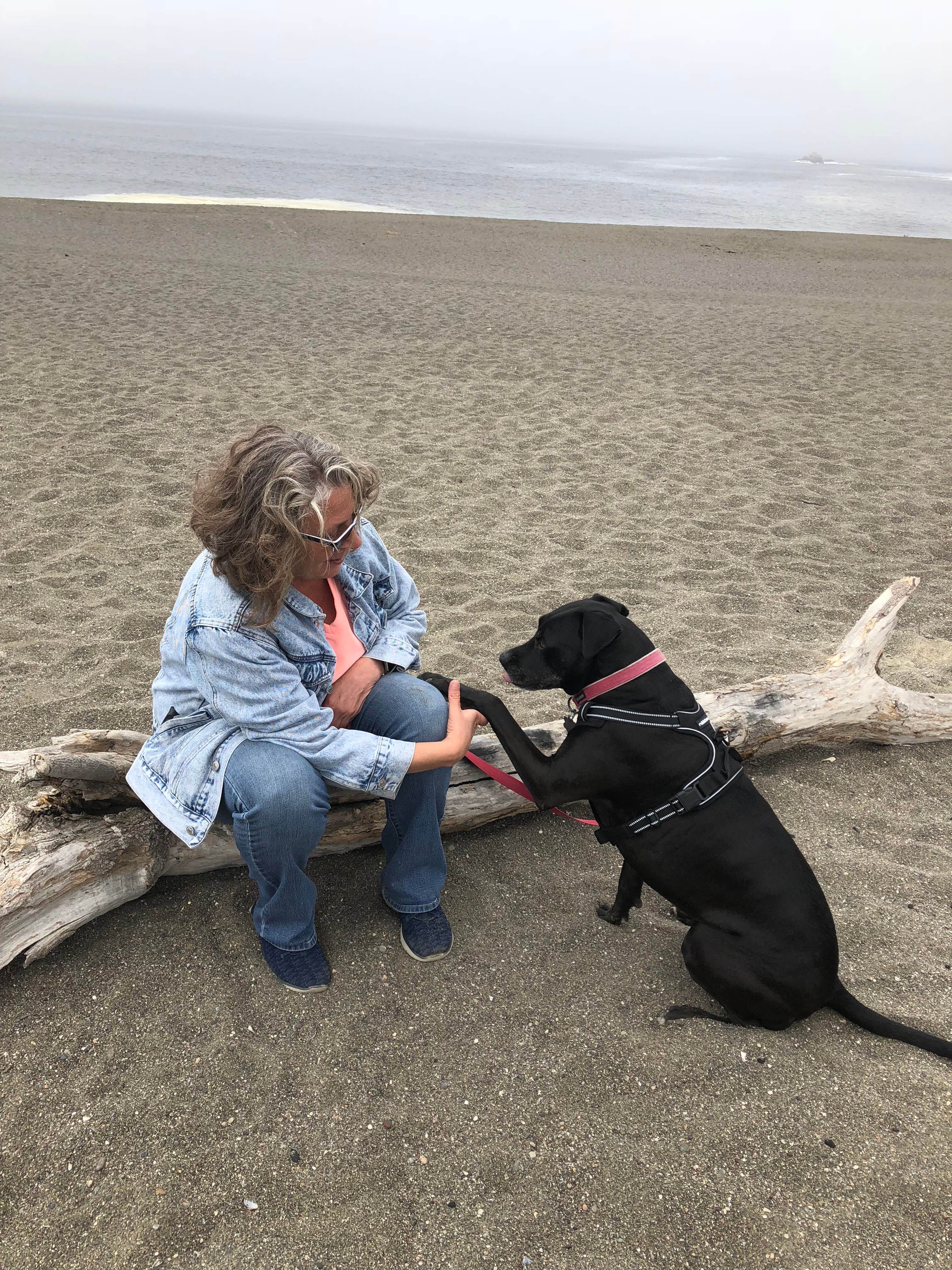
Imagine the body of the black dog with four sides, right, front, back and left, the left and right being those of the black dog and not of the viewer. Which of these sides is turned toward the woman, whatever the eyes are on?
front

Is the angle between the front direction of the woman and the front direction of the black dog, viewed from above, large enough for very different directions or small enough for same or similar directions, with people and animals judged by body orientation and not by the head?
very different directions

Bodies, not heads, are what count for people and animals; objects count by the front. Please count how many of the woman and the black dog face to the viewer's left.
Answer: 1

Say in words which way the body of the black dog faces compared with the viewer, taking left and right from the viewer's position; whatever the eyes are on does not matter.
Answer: facing to the left of the viewer

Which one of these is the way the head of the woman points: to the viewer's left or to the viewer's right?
to the viewer's right

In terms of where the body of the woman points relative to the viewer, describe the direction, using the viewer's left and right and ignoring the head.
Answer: facing the viewer and to the right of the viewer

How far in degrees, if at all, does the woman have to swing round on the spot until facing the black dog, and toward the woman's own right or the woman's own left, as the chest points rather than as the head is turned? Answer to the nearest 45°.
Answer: approximately 45° to the woman's own left
